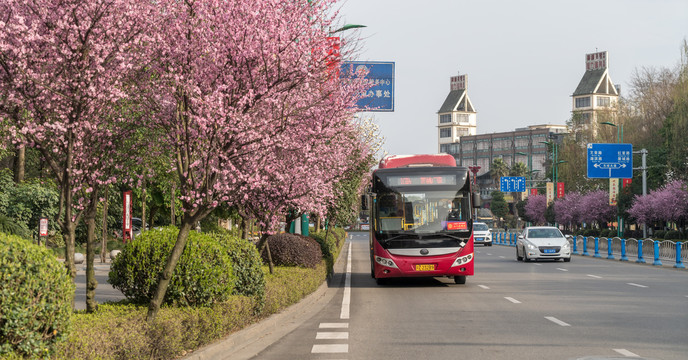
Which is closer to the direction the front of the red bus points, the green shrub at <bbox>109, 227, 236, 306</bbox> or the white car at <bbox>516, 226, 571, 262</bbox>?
the green shrub

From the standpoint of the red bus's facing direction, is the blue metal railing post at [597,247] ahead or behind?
behind

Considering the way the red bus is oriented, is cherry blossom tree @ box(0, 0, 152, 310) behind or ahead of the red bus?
ahead

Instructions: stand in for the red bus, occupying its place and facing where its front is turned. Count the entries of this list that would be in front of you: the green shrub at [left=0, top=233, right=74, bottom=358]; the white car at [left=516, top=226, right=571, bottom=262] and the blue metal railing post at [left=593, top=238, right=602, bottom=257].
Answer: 1

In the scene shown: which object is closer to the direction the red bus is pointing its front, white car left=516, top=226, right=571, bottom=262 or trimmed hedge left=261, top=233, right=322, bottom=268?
the trimmed hedge

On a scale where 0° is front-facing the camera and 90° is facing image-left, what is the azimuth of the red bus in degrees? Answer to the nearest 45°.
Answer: approximately 0°

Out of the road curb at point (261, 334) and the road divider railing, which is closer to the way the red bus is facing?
the road curb

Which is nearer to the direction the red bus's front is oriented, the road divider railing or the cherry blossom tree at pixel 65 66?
the cherry blossom tree

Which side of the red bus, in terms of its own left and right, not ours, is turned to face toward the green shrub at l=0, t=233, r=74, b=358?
front

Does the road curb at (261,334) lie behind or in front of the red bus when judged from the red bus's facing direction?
in front
